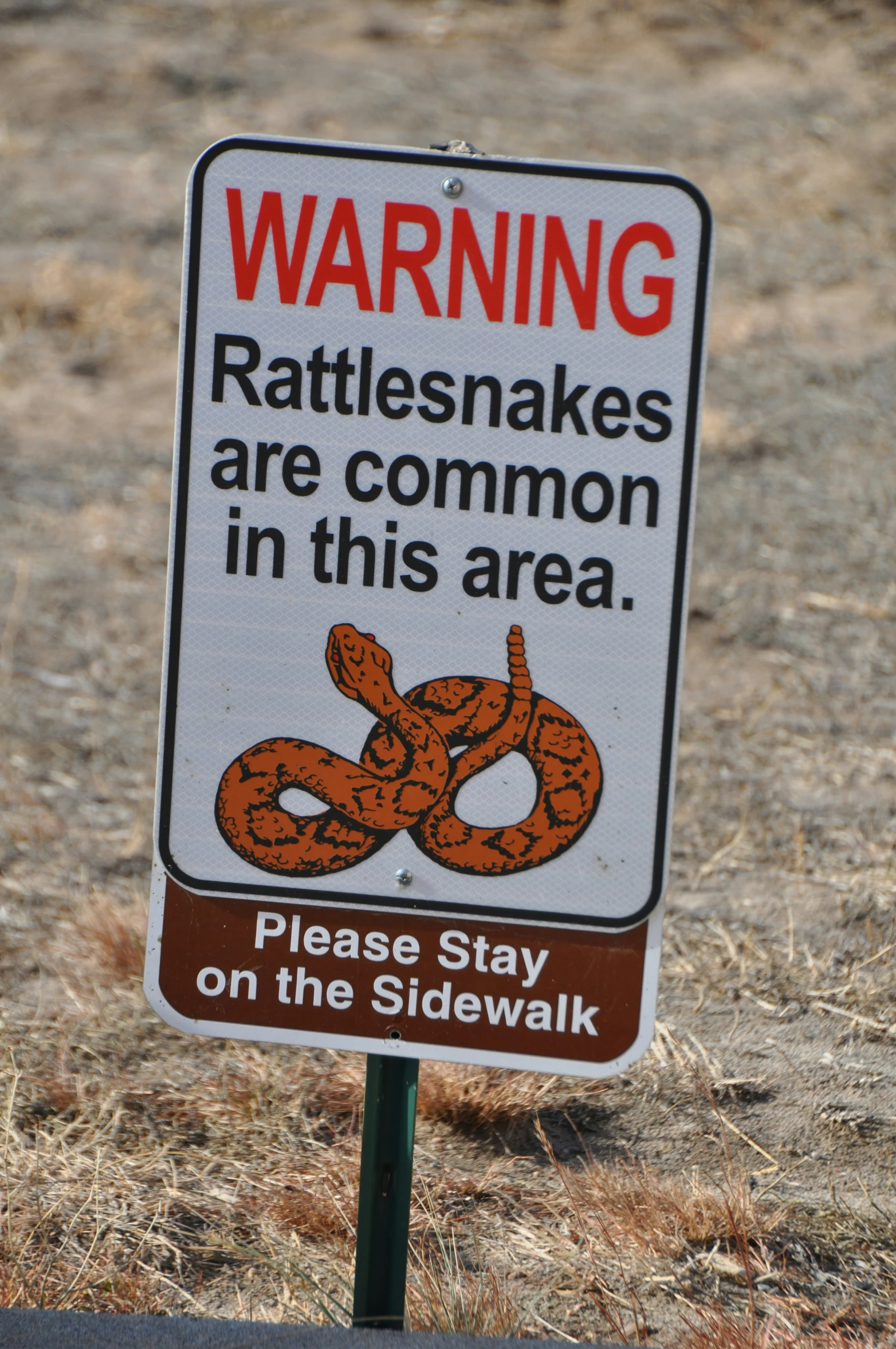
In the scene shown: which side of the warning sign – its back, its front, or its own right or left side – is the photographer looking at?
front
